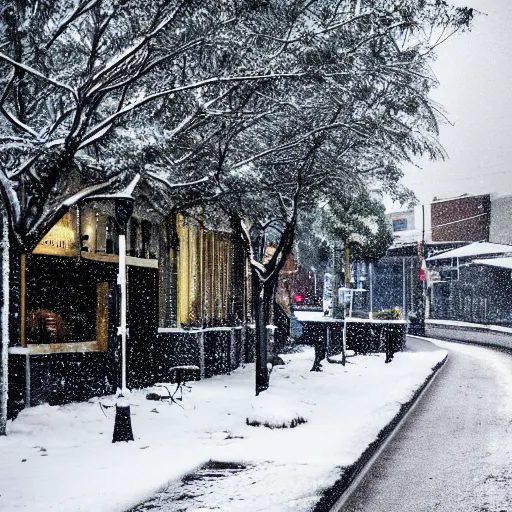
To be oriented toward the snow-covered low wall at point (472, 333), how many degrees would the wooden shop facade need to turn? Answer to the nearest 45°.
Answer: approximately 90° to its left

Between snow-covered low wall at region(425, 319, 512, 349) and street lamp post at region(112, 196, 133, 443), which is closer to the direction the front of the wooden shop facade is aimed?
the street lamp post

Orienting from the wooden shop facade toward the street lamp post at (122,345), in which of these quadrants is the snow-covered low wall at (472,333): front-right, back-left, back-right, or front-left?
back-left

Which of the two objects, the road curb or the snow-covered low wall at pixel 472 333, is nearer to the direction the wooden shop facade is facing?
the road curb

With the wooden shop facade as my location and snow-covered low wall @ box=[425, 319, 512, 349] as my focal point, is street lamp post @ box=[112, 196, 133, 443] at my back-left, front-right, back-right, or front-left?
back-right

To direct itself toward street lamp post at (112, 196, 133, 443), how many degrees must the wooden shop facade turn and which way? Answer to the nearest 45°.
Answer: approximately 45° to its right

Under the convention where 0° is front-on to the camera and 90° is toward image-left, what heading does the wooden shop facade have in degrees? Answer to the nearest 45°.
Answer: approximately 315°
